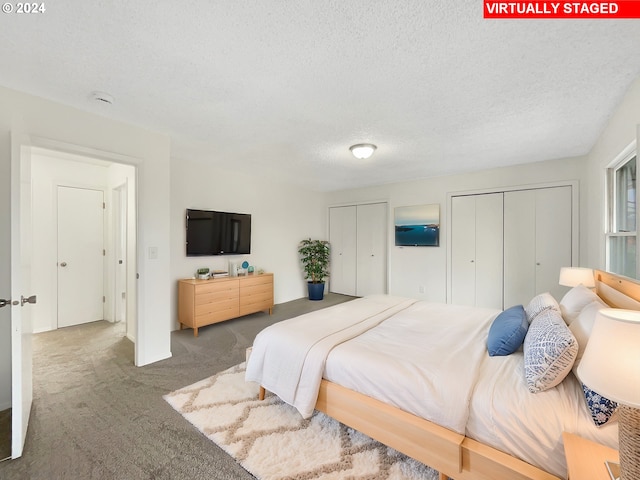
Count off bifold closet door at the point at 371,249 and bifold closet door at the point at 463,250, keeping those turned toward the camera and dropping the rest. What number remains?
2

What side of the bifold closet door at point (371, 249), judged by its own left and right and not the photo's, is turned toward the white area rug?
front

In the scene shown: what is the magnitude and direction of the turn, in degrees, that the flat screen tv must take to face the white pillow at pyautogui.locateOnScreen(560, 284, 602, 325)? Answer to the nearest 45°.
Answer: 0° — it already faces it

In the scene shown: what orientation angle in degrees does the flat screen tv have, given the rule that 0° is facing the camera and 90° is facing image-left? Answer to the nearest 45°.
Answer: approximately 315°

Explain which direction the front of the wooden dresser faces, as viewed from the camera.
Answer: facing the viewer and to the right of the viewer

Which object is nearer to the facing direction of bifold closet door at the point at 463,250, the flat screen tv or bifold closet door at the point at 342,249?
the flat screen tv

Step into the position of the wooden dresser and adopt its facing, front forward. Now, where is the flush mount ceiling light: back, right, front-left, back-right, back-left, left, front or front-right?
front

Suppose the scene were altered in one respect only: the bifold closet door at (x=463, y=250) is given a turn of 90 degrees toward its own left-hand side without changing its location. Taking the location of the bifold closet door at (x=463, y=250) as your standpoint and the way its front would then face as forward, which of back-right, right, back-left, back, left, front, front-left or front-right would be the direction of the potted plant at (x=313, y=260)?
back

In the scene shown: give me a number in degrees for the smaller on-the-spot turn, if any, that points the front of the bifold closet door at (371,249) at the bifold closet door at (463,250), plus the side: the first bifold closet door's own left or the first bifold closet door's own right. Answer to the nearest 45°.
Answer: approximately 45° to the first bifold closet door's own left

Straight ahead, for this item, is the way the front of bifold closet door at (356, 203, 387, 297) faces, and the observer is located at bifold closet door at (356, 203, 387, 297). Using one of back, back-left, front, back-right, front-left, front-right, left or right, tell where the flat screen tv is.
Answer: front-right

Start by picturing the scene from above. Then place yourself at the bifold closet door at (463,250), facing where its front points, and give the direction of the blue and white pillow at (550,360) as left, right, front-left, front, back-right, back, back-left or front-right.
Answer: front

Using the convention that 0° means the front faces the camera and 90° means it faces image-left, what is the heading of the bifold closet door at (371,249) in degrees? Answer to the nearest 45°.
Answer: approximately 0°

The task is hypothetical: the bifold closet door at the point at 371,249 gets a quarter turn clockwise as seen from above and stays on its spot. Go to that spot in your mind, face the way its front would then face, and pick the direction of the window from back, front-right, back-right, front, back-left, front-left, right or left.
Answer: back-left

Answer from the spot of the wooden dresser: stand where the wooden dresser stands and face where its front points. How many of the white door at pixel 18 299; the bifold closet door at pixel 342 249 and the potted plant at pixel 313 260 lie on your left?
2

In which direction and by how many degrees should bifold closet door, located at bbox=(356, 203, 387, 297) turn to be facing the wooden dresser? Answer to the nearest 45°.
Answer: approximately 45° to its right

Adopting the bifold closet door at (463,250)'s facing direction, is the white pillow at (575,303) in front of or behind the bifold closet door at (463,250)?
in front

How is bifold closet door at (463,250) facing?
toward the camera
